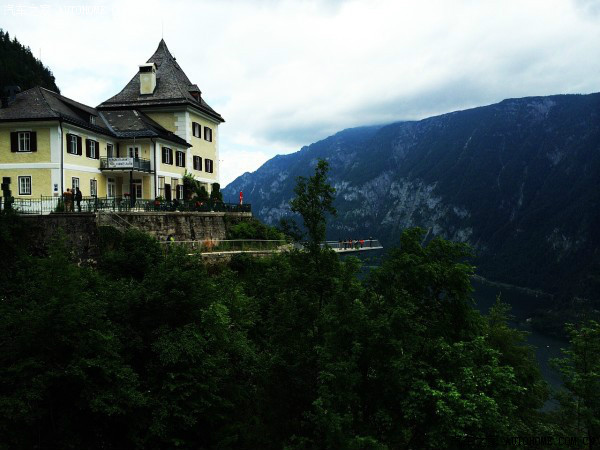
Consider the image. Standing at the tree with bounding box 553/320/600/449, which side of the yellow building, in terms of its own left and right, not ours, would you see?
front

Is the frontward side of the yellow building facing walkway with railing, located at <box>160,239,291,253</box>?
yes

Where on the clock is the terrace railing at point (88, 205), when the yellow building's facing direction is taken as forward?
The terrace railing is roughly at 2 o'clock from the yellow building.

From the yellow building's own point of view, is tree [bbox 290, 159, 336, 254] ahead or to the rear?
ahead

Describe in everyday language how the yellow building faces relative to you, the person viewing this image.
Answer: facing the viewer and to the right of the viewer
